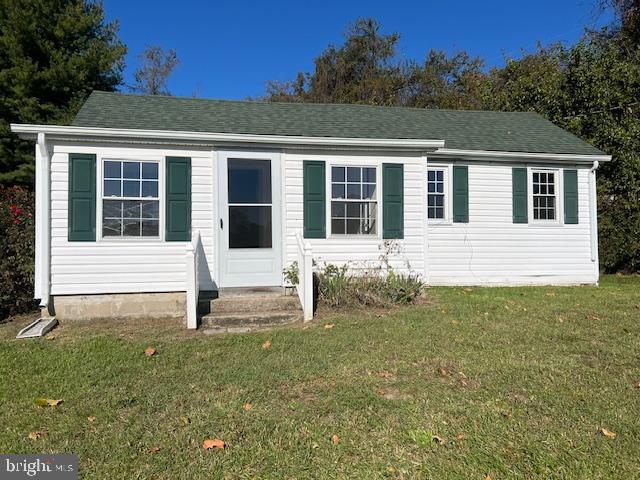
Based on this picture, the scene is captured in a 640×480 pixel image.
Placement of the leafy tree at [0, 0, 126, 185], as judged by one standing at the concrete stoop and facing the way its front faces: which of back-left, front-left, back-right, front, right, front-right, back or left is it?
back-right

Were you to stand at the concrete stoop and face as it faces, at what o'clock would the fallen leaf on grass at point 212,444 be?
The fallen leaf on grass is roughly at 12 o'clock from the concrete stoop.

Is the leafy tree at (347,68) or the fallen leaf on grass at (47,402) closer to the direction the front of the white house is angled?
the fallen leaf on grass

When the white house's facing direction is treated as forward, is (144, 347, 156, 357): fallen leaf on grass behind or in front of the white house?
in front

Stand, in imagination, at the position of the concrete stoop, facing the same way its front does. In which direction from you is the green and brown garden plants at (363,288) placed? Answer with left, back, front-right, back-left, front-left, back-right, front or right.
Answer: left

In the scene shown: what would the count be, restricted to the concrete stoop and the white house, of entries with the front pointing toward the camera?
2

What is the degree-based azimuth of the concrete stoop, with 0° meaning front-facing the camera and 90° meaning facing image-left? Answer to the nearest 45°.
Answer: approximately 0°

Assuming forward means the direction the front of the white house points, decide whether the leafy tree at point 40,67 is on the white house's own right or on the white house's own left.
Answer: on the white house's own right

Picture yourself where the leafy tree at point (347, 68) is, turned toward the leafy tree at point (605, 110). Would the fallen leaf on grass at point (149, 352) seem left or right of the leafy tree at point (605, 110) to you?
right

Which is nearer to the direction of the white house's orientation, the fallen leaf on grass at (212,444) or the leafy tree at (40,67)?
the fallen leaf on grass
